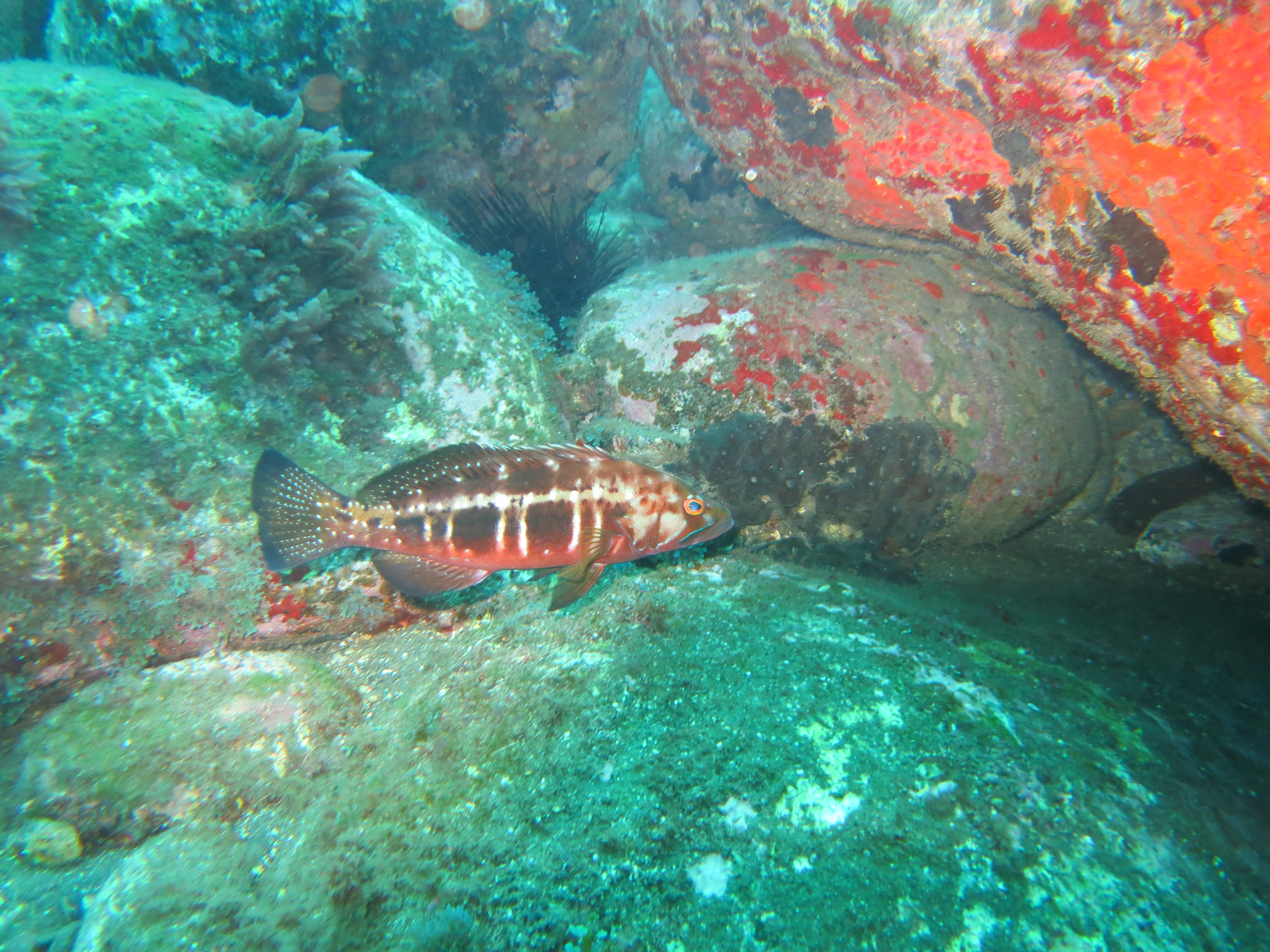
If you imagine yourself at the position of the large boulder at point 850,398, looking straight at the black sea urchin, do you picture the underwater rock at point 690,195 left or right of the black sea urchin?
right

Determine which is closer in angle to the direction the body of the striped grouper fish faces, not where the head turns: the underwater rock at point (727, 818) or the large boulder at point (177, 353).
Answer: the underwater rock

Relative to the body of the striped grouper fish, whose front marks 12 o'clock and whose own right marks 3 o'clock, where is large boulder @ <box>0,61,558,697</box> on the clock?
The large boulder is roughly at 7 o'clock from the striped grouper fish.

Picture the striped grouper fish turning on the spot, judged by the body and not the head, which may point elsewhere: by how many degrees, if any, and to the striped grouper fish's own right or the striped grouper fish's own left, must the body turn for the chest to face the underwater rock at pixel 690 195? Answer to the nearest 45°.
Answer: approximately 45° to the striped grouper fish's own left

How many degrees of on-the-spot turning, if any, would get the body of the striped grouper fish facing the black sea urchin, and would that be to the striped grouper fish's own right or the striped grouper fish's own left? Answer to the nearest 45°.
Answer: approximately 90° to the striped grouper fish's own left

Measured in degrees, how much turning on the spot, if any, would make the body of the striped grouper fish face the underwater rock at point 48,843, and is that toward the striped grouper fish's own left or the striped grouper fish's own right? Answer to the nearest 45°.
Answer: approximately 180°

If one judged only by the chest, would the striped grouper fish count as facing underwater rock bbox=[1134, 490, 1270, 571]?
yes

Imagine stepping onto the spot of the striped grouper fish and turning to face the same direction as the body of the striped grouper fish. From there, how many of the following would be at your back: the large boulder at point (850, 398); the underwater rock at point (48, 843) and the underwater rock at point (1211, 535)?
1

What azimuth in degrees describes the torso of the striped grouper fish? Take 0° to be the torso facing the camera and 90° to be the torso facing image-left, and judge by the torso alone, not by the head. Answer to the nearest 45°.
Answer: approximately 270°

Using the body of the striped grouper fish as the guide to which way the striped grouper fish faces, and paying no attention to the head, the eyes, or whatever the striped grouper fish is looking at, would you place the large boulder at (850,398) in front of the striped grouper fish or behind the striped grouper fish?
in front

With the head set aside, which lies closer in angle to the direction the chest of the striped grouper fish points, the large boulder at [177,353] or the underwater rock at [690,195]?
the underwater rock

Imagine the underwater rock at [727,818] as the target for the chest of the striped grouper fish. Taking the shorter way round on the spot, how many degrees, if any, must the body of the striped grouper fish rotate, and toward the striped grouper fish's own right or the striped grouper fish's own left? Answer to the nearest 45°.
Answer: approximately 45° to the striped grouper fish's own right
